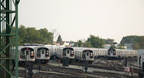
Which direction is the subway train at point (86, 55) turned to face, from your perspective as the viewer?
facing the viewer and to the right of the viewer

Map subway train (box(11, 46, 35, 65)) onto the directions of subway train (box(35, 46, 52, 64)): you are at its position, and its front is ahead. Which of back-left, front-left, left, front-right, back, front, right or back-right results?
front-right

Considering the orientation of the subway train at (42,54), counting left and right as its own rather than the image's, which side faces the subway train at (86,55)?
left

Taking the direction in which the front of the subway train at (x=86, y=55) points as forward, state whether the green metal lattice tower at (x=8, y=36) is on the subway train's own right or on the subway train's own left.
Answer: on the subway train's own right

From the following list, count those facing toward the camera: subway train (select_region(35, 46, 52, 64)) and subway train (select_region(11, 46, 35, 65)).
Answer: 2

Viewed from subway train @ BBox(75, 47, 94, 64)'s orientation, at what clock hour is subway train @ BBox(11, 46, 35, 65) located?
subway train @ BBox(11, 46, 35, 65) is roughly at 3 o'clock from subway train @ BBox(75, 47, 94, 64).

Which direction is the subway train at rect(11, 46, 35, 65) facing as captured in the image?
toward the camera

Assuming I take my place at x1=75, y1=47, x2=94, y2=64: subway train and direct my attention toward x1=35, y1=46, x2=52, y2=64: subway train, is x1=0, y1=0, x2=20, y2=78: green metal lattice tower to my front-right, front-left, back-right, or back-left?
front-left

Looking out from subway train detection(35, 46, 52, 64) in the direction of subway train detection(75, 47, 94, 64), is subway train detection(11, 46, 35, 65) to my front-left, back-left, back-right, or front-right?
back-right

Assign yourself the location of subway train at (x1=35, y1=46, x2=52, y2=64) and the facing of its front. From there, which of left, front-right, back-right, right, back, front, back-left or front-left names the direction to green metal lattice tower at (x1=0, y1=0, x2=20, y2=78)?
front

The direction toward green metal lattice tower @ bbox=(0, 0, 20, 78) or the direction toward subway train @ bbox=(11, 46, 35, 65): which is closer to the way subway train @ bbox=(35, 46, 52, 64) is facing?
the green metal lattice tower

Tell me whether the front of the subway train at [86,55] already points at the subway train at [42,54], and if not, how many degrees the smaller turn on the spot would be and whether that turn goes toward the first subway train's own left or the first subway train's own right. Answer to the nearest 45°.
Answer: approximately 90° to the first subway train's own right
